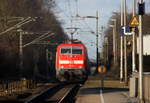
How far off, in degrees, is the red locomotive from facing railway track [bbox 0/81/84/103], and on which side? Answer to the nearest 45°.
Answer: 0° — it already faces it

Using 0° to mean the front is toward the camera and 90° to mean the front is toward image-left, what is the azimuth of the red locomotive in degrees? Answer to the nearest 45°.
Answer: approximately 0°
